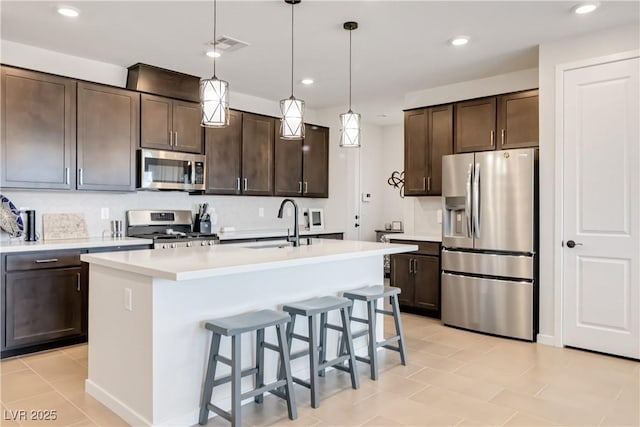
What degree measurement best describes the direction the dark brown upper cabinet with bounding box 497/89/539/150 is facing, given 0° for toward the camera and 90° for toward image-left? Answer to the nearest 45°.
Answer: approximately 45°

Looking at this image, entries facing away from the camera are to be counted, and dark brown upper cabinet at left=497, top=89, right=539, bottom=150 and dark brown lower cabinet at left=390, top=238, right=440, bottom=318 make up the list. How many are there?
0

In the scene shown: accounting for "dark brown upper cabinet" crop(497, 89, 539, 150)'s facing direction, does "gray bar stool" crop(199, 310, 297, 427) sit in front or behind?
in front

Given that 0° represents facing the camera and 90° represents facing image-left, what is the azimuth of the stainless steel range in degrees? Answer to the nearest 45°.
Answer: approximately 315°

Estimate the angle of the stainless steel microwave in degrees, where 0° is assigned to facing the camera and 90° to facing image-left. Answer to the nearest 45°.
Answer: approximately 315°

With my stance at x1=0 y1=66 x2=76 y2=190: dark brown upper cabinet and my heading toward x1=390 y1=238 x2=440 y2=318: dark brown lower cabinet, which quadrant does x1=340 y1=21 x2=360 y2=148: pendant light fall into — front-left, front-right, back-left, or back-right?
front-right

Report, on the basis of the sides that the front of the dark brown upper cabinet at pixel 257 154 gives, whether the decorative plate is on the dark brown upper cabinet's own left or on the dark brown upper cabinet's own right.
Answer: on the dark brown upper cabinet's own right

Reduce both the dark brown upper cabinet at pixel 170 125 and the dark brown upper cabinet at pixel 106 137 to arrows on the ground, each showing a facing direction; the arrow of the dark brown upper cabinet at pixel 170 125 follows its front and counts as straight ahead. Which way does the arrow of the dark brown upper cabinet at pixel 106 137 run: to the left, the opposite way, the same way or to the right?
the same way

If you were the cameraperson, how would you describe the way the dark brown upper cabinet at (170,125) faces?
facing the viewer and to the right of the viewer

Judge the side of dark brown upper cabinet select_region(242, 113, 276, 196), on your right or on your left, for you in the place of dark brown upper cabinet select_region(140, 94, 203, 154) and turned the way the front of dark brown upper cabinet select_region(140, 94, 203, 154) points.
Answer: on your left

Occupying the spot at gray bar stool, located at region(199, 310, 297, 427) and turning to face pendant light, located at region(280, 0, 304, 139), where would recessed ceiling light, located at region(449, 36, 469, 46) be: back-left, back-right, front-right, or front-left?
front-right

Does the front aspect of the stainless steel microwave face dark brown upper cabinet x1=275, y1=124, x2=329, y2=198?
no

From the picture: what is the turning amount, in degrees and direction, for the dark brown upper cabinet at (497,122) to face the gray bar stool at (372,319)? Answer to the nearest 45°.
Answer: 0° — it already faces it

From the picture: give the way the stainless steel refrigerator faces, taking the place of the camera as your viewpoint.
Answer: facing the viewer and to the left of the viewer

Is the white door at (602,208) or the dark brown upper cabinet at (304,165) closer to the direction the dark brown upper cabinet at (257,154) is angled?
the white door

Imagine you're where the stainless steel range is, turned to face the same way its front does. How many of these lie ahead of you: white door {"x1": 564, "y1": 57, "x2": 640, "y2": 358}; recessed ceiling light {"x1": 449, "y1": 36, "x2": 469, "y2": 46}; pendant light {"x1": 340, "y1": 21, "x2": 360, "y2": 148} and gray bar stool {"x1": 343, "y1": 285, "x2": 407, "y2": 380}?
4

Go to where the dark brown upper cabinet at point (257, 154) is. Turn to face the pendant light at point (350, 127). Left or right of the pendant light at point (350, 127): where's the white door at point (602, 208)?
left
